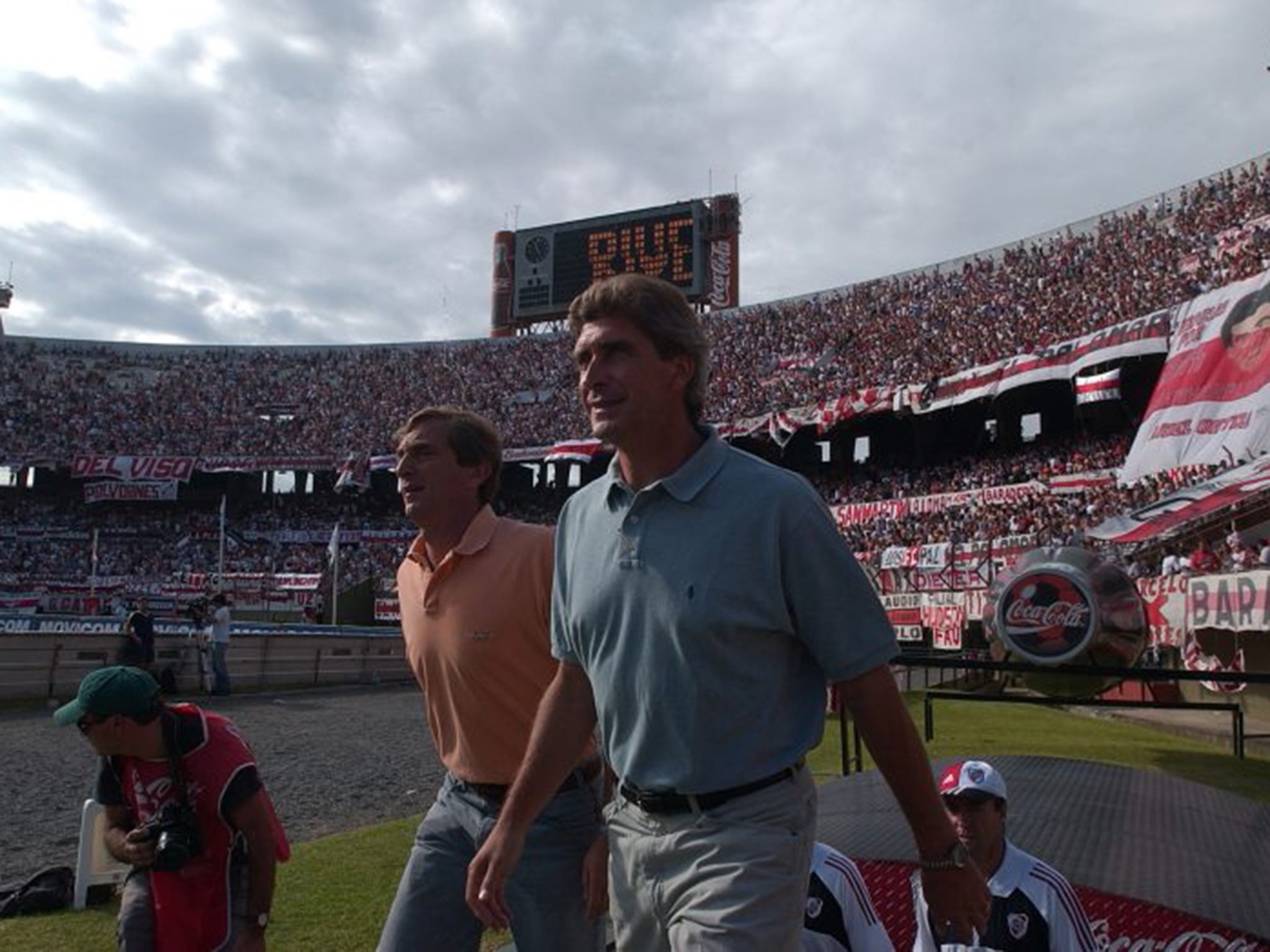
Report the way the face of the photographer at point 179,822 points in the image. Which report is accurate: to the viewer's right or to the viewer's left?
to the viewer's left

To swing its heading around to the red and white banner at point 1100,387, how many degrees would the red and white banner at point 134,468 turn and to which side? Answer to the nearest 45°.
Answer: approximately 45° to its left

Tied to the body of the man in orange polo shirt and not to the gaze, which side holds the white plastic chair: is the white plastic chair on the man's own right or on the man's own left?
on the man's own right

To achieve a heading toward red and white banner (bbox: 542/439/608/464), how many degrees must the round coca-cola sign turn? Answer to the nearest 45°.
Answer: approximately 135° to its right

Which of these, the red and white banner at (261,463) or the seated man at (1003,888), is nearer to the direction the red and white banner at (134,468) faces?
the seated man

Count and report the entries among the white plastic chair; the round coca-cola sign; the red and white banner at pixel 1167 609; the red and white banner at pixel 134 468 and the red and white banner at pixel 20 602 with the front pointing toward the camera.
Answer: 4

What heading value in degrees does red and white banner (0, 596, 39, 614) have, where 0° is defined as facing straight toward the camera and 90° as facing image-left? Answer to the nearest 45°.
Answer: approximately 0°

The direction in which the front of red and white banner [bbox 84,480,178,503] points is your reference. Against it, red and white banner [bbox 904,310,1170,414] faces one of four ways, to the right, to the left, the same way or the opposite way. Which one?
to the right
